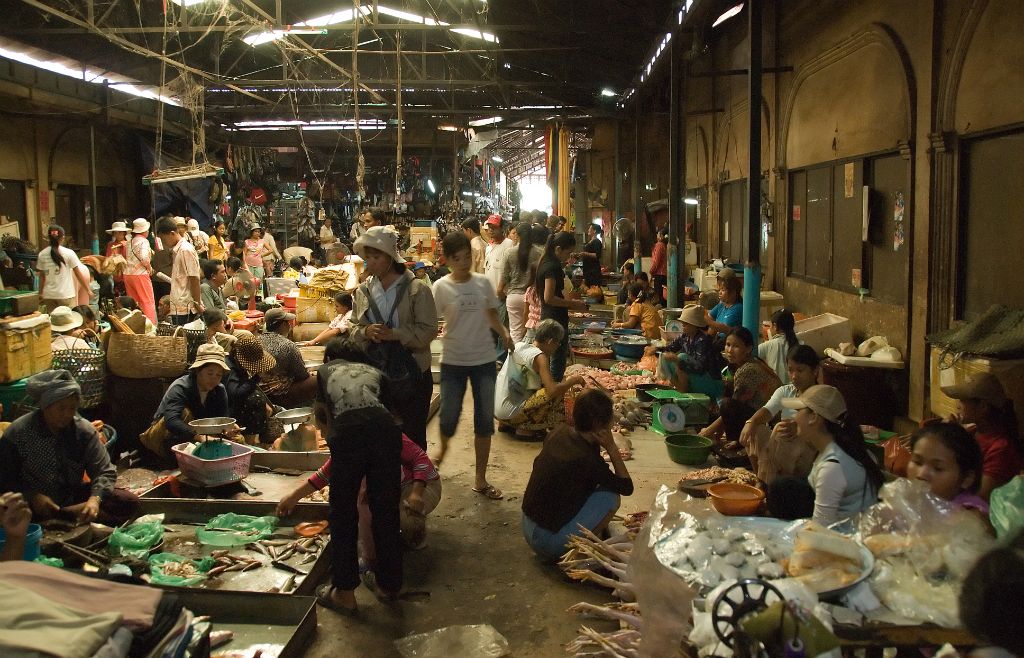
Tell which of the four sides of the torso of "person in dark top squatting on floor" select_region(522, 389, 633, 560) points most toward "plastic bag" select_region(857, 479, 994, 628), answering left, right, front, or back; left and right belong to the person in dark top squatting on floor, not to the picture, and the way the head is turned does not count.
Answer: right

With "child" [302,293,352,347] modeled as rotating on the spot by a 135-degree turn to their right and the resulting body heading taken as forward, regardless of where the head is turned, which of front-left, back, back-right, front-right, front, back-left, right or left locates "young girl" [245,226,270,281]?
front-left

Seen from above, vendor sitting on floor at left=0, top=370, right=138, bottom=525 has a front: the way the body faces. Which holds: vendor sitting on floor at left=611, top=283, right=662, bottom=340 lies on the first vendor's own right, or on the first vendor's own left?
on the first vendor's own left

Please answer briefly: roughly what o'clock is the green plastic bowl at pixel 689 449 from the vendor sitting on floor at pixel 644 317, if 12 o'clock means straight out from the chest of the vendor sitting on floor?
The green plastic bowl is roughly at 9 o'clock from the vendor sitting on floor.

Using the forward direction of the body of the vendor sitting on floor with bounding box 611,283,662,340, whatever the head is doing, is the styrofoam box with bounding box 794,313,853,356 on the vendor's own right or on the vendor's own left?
on the vendor's own left

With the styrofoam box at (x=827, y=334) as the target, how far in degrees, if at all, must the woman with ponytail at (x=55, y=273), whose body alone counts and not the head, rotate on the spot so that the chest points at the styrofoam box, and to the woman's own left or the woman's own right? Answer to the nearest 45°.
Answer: approximately 135° to the woman's own right

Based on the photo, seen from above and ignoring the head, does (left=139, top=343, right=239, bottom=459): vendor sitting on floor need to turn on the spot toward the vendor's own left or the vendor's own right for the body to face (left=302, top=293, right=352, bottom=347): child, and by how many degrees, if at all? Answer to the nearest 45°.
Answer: approximately 90° to the vendor's own left

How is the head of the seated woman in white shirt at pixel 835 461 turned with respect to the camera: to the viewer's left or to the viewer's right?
to the viewer's left

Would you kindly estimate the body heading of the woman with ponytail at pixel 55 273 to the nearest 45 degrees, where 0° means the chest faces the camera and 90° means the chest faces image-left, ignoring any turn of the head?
approximately 180°

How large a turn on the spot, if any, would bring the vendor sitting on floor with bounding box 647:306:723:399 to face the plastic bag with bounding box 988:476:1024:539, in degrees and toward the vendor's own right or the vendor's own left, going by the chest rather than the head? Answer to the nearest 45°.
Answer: approximately 45° to the vendor's own left

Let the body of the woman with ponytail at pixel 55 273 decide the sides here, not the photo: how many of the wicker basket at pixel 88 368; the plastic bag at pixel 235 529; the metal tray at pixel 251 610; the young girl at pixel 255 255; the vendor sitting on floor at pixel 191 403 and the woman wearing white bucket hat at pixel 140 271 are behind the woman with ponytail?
4

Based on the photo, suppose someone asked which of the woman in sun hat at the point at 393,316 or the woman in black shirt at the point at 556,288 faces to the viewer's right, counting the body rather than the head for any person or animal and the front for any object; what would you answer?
the woman in black shirt
